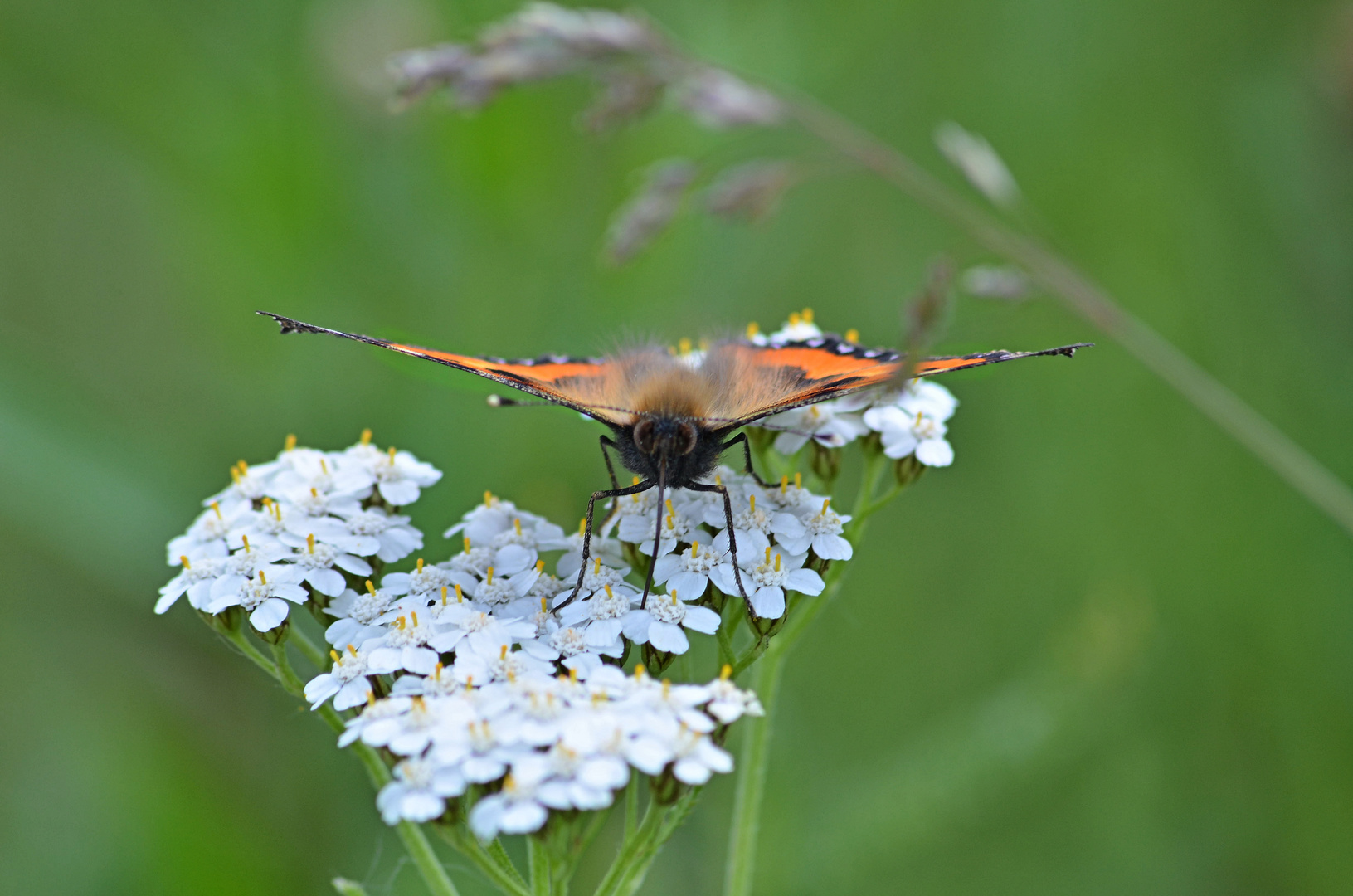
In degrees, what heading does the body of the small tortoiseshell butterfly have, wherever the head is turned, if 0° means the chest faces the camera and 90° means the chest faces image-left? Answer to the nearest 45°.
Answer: approximately 0°

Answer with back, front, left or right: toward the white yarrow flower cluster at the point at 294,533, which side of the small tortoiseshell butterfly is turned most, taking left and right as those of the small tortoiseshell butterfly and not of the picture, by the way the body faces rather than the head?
right
